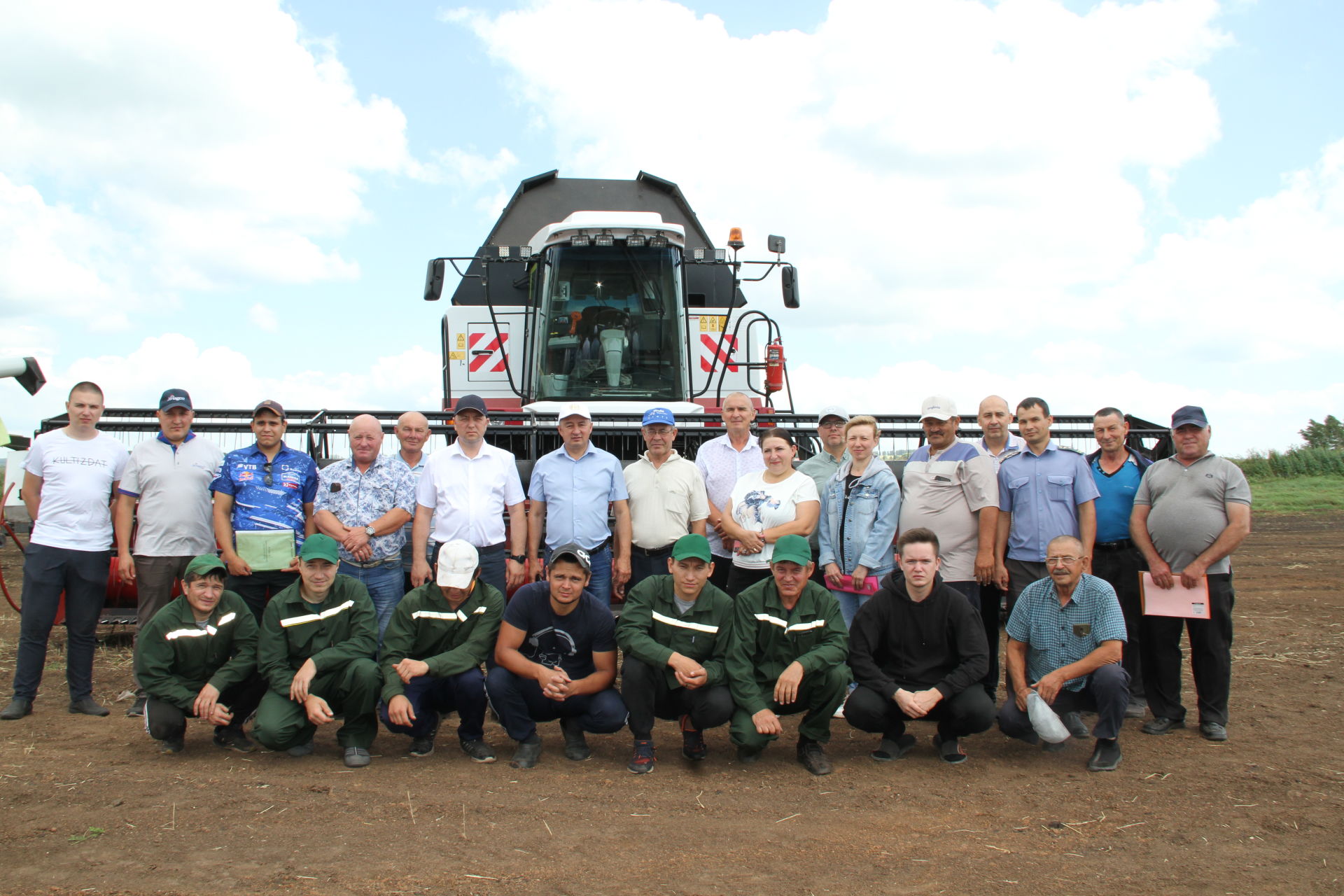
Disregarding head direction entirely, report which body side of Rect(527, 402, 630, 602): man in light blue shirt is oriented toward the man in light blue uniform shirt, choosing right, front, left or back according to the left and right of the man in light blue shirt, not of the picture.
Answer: left

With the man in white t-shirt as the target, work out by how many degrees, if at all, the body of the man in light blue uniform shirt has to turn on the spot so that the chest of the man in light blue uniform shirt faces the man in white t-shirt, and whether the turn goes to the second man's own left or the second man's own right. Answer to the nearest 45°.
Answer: approximately 90° to the second man's own right

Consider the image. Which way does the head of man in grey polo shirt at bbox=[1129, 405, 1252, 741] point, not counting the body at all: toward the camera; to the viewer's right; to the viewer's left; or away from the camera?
toward the camera

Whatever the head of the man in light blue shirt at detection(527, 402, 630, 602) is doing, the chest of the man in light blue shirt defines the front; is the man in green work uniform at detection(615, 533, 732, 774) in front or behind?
in front

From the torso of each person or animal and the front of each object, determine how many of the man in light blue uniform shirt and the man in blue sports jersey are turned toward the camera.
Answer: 2

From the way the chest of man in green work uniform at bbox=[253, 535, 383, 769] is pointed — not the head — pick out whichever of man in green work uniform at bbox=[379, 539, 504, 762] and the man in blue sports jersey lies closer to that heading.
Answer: the man in green work uniform

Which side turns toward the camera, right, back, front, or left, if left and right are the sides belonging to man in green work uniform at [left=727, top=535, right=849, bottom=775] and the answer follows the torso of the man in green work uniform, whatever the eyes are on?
front

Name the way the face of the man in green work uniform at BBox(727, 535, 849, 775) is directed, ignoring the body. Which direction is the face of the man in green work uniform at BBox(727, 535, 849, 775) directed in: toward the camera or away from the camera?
toward the camera

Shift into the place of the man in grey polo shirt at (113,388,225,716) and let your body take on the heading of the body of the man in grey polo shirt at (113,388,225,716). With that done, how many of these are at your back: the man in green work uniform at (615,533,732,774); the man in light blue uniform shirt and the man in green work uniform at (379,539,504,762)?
0

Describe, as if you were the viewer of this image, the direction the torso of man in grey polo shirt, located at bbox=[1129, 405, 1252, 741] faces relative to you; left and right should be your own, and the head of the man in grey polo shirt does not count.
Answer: facing the viewer

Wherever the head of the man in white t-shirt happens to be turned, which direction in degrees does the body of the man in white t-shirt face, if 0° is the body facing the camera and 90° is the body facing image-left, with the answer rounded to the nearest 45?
approximately 0°

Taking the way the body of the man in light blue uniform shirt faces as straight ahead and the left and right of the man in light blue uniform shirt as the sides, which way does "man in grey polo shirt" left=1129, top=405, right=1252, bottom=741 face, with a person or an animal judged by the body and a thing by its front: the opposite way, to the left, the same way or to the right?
the same way

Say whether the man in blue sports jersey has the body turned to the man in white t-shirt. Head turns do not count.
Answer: no

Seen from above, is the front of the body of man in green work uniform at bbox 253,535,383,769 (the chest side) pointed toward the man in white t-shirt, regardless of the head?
no

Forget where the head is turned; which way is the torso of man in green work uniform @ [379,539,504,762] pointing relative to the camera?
toward the camera

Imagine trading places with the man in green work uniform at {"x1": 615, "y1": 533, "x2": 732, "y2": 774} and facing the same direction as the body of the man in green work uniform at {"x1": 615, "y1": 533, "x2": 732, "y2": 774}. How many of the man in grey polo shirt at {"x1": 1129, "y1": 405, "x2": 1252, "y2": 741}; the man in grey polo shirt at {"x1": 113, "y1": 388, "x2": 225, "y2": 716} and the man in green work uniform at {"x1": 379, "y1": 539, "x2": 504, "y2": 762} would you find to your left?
1

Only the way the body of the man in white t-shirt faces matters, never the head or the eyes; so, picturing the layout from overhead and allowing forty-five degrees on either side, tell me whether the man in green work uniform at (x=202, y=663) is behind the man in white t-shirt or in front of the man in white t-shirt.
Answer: in front

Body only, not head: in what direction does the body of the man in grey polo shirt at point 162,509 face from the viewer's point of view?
toward the camera

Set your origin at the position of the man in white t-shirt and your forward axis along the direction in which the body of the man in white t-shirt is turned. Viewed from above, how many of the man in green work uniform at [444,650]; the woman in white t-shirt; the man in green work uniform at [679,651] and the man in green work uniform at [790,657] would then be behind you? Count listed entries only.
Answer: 0

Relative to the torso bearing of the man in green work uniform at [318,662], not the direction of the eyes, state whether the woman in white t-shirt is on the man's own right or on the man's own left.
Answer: on the man's own left

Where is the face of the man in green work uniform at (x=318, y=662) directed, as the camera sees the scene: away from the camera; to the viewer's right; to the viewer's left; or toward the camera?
toward the camera
